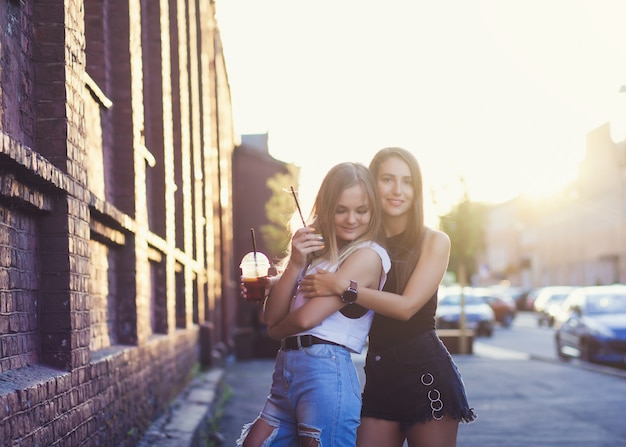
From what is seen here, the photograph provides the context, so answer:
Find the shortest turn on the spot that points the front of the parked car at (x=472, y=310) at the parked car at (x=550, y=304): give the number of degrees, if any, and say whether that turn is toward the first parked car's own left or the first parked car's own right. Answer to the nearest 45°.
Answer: approximately 135° to the first parked car's own left

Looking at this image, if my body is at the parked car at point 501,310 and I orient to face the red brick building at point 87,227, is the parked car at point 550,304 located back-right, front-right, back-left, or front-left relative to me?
back-left

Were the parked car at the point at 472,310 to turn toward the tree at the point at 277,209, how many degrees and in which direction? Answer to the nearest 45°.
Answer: approximately 135° to its right

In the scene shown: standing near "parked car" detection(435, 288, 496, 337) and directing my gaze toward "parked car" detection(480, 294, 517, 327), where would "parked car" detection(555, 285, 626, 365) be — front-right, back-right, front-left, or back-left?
back-right

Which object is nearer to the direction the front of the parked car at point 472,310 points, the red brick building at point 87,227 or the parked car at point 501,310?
the red brick building

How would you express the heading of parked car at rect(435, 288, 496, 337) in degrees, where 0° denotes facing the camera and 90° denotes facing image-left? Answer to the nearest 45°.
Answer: approximately 315°

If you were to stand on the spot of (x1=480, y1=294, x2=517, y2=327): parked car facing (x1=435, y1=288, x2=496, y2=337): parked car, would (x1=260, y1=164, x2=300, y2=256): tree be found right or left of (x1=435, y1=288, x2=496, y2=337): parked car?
right

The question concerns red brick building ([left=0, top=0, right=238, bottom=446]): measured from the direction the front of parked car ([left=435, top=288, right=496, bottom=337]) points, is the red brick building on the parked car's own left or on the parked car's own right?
on the parked car's own right

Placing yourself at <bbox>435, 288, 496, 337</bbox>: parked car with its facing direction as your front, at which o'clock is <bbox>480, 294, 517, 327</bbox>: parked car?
<bbox>480, 294, 517, 327</bbox>: parked car is roughly at 8 o'clock from <bbox>435, 288, 496, 337</bbox>: parked car.

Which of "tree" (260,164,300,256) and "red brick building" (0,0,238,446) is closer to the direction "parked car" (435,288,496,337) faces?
the red brick building
